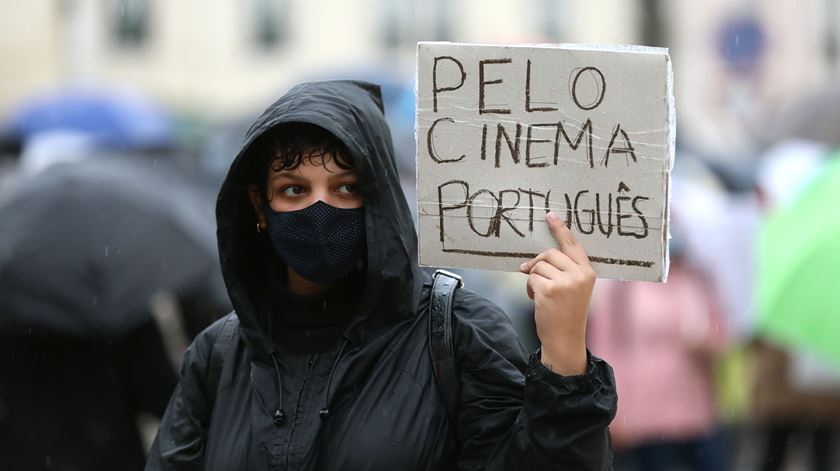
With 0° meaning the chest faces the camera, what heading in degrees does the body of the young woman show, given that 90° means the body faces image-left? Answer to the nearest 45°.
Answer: approximately 0°

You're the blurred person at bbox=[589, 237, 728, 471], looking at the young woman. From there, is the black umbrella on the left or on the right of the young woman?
right

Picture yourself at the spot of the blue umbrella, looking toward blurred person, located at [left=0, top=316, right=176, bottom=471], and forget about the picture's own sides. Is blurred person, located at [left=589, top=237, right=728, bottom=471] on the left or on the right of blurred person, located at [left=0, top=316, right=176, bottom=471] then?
left
